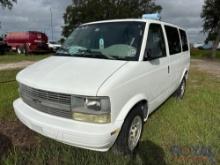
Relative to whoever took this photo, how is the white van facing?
facing the viewer and to the left of the viewer

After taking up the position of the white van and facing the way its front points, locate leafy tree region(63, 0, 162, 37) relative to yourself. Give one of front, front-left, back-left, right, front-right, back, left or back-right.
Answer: back-right

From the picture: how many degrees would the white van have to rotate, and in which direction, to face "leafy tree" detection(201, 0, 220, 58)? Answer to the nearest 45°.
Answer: approximately 180°

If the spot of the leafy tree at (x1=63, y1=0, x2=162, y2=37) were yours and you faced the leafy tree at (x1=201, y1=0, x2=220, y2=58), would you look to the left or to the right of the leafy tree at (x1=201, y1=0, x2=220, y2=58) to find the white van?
right
